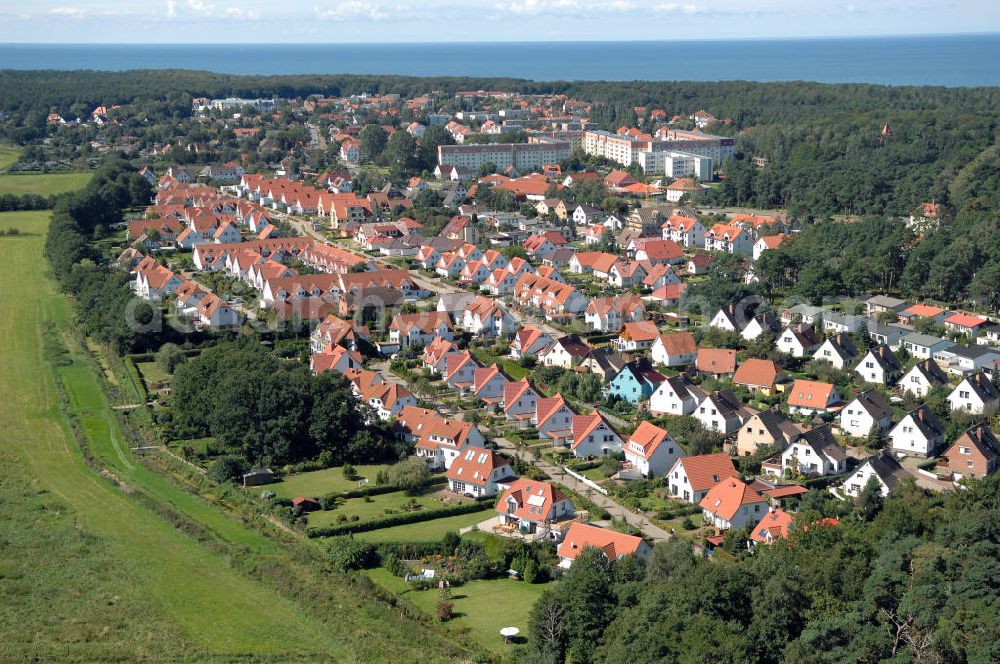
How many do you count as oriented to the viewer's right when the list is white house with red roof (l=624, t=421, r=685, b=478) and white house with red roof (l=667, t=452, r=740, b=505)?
0

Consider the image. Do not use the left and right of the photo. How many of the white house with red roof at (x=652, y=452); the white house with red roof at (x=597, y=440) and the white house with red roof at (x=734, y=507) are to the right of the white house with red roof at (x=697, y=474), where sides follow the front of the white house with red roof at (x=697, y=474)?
2

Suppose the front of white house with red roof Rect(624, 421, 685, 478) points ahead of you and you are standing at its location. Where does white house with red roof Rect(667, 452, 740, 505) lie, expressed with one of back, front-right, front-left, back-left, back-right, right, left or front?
left

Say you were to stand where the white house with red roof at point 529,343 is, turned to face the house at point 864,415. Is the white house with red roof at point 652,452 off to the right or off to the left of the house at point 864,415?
right

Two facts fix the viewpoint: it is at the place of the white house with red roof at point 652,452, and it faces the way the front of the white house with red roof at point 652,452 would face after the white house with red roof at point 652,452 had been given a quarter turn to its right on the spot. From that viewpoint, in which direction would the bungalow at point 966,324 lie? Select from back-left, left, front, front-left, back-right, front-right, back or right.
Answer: right

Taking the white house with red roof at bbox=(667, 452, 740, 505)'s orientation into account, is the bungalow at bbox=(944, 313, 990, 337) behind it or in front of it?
behind

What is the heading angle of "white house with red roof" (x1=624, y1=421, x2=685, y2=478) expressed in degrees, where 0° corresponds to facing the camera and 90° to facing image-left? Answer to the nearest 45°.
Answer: approximately 45°

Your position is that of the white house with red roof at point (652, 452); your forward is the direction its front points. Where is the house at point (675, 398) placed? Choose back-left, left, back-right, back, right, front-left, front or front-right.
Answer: back-right

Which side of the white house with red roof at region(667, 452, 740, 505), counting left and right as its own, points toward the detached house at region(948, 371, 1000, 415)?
back

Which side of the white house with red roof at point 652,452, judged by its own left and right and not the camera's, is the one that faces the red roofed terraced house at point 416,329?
right

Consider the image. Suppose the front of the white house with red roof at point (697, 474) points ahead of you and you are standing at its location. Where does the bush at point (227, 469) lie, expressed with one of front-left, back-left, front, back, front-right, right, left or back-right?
front-right

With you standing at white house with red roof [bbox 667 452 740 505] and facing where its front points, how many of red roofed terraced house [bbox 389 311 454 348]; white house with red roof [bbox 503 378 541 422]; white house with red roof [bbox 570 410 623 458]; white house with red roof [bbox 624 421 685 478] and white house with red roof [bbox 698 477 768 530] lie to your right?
4

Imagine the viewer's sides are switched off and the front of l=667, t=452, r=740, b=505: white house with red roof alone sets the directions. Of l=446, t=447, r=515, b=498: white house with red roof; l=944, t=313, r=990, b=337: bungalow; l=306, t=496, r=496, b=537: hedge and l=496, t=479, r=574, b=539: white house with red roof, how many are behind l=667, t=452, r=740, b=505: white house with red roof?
1

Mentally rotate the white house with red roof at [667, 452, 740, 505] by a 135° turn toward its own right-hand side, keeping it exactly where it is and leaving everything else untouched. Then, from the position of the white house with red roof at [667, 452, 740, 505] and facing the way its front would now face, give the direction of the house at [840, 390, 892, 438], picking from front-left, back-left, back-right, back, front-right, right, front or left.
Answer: front-right

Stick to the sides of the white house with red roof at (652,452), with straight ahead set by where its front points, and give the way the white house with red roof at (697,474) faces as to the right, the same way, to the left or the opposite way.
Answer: the same way

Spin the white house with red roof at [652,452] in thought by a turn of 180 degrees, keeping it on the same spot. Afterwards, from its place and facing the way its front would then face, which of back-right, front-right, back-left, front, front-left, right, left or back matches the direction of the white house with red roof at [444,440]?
back-left

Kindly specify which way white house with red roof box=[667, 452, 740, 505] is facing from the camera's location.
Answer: facing the viewer and to the left of the viewer
